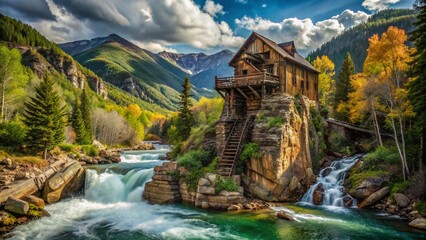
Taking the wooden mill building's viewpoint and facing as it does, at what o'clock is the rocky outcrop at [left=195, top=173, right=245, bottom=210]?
The rocky outcrop is roughly at 11 o'clock from the wooden mill building.

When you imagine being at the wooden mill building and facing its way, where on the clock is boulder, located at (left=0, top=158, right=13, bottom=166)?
The boulder is roughly at 1 o'clock from the wooden mill building.

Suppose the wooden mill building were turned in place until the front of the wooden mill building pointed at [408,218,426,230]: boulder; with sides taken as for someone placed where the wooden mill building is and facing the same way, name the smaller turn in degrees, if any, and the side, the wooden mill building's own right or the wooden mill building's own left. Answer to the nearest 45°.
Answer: approximately 90° to the wooden mill building's own left

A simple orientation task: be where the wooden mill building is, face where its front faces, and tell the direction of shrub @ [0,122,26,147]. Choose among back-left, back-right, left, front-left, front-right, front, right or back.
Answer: front-right

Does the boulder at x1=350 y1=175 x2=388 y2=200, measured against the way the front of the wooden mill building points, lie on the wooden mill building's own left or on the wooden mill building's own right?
on the wooden mill building's own left

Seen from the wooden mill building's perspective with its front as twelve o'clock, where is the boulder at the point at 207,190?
The boulder is roughly at 11 o'clock from the wooden mill building.

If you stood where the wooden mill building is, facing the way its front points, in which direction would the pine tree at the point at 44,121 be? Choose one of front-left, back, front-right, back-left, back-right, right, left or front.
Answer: front-right

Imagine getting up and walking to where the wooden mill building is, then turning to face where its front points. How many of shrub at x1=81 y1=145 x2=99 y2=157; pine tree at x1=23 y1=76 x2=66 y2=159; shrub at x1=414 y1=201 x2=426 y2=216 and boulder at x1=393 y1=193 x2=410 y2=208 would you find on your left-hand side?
2

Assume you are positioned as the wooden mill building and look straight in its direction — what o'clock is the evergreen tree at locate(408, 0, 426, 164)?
The evergreen tree is roughly at 7 o'clock from the wooden mill building.

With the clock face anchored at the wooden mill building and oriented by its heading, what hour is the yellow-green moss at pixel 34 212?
The yellow-green moss is roughly at 12 o'clock from the wooden mill building.

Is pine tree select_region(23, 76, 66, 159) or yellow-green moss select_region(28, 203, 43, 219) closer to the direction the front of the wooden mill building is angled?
the yellow-green moss

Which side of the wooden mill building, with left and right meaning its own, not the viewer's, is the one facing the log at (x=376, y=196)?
left

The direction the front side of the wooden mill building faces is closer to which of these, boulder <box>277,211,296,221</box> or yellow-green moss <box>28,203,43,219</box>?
the yellow-green moss

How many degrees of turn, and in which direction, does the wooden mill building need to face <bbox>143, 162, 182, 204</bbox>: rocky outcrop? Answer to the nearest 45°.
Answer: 0° — it already faces it

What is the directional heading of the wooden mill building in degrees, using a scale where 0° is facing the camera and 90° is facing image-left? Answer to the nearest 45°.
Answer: approximately 45°

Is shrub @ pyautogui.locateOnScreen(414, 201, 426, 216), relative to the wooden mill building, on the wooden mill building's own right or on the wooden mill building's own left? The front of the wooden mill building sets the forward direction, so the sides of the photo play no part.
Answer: on the wooden mill building's own left

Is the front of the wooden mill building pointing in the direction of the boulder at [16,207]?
yes
